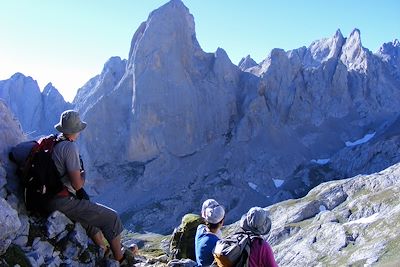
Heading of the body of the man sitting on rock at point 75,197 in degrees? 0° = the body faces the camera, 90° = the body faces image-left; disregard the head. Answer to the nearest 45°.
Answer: approximately 270°

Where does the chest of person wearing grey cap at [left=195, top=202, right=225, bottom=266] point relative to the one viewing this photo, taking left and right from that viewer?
facing away from the viewer and to the right of the viewer

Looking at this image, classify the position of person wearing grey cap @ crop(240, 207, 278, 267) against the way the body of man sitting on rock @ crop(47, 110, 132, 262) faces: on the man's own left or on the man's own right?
on the man's own right

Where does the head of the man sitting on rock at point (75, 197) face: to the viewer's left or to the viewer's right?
to the viewer's right

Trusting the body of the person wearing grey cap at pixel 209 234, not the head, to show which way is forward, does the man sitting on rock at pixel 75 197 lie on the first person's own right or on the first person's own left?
on the first person's own left

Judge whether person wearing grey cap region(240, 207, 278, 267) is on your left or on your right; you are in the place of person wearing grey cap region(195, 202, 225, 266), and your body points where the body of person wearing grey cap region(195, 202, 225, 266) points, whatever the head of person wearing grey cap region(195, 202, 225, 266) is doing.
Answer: on your right
